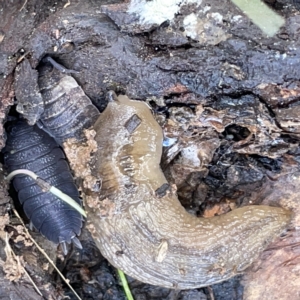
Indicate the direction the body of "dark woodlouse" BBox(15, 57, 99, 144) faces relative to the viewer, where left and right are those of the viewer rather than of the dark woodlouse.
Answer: facing away from the viewer and to the left of the viewer

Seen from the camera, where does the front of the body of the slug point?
away from the camera
